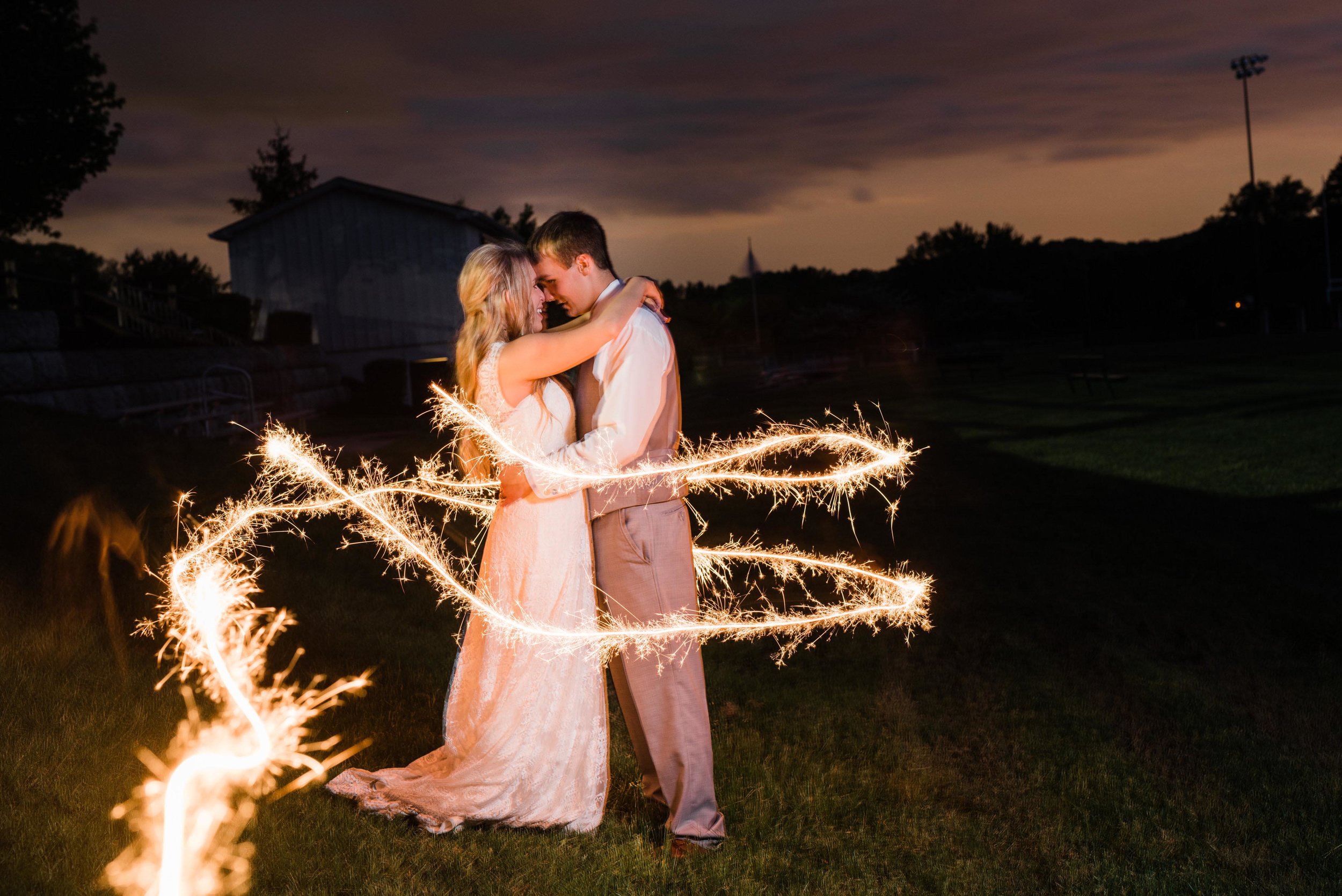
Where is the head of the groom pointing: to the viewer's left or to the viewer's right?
to the viewer's left

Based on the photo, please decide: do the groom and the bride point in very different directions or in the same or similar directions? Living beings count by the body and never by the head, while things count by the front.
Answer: very different directions

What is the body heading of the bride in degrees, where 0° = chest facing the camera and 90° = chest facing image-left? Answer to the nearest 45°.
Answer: approximately 270°

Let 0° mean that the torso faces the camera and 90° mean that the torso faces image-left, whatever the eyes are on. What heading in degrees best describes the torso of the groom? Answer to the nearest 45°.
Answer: approximately 90°

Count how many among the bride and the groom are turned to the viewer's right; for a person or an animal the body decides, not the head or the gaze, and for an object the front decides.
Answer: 1

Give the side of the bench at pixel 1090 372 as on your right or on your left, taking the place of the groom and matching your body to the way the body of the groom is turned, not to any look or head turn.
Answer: on your right
